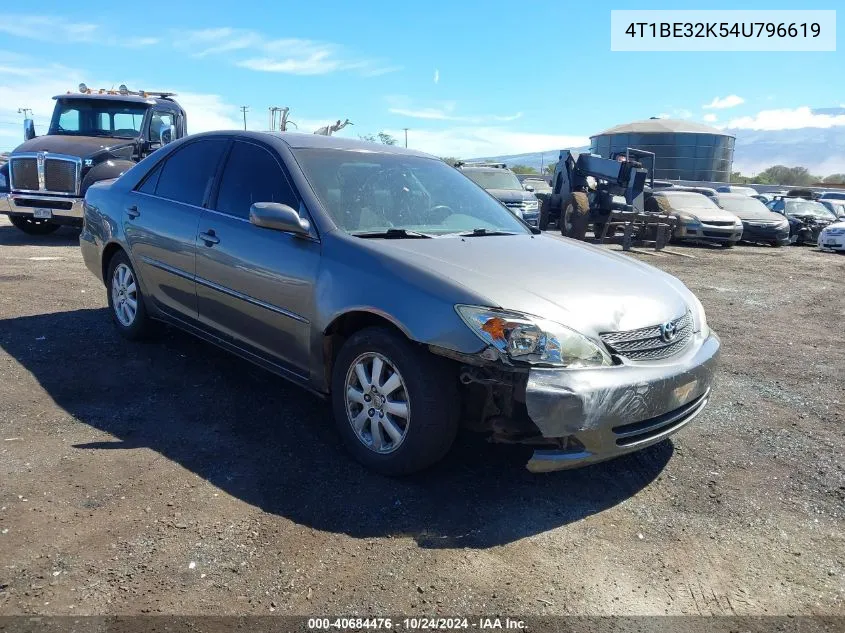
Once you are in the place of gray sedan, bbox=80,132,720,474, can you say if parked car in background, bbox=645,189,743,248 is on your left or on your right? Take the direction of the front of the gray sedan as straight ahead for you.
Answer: on your left

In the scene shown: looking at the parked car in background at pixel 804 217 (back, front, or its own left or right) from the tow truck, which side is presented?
right

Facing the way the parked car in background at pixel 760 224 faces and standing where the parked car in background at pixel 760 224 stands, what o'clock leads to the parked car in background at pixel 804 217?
the parked car in background at pixel 804 217 is roughly at 8 o'clock from the parked car in background at pixel 760 224.

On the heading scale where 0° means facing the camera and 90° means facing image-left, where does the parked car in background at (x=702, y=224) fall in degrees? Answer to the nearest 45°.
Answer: approximately 315°

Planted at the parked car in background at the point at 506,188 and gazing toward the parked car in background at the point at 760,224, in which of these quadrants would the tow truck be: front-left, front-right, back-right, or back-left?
back-right
